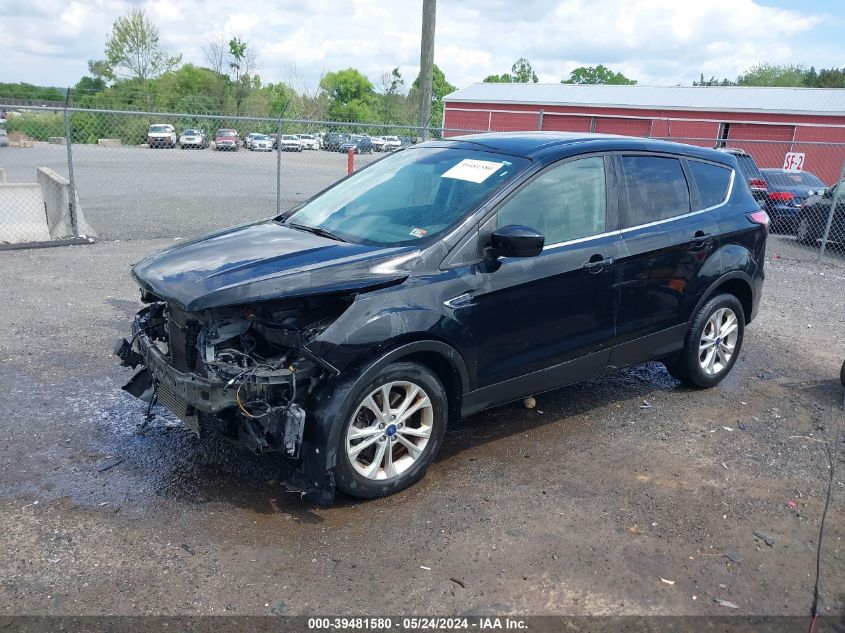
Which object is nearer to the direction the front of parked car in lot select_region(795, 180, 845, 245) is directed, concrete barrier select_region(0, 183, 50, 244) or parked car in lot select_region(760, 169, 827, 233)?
the concrete barrier

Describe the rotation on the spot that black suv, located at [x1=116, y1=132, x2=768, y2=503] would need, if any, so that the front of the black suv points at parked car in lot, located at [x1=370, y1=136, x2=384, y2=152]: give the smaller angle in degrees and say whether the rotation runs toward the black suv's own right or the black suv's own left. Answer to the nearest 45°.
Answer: approximately 135° to the black suv's own right

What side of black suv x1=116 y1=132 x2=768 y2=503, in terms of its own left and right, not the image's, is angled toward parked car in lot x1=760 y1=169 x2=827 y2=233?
back

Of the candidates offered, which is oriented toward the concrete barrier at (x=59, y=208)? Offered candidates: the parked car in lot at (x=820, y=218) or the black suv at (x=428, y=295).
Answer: the parked car in lot

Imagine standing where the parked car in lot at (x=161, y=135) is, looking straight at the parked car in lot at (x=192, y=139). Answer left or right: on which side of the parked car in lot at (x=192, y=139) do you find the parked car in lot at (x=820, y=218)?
right

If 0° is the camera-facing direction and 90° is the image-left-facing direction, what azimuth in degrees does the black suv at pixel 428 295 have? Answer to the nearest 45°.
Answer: approximately 45°

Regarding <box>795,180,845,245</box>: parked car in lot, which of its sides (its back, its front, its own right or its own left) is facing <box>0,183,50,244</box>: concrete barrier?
front

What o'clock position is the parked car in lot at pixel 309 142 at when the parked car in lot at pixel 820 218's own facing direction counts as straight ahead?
the parked car in lot at pixel 309 142 is roughly at 2 o'clock from the parked car in lot at pixel 820 218.

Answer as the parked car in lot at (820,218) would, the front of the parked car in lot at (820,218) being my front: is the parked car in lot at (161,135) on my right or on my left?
on my right

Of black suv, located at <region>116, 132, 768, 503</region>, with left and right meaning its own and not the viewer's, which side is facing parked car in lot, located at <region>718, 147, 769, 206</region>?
back

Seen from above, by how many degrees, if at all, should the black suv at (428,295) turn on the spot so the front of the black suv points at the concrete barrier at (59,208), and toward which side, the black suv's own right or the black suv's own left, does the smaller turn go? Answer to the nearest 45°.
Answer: approximately 90° to the black suv's own right
